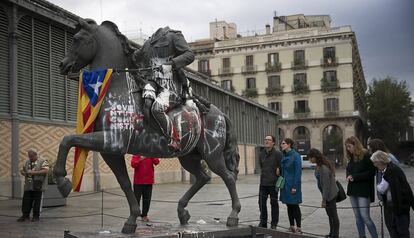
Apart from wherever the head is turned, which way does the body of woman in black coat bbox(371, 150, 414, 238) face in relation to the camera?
to the viewer's left

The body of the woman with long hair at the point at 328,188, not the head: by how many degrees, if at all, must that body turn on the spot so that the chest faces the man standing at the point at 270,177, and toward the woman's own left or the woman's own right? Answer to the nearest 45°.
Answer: approximately 45° to the woman's own right

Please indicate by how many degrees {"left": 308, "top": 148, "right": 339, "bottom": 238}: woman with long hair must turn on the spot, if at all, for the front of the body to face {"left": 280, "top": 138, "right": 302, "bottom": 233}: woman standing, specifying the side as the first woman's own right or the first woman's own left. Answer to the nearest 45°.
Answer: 0° — they already face them

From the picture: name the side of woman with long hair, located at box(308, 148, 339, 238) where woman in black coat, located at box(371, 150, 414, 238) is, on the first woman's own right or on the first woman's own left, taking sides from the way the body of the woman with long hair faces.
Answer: on the first woman's own left

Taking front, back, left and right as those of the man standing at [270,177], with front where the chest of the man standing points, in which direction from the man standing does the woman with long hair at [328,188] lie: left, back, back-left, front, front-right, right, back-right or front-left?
left

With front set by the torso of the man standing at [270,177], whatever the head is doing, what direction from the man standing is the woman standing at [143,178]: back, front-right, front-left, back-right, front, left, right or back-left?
front-right

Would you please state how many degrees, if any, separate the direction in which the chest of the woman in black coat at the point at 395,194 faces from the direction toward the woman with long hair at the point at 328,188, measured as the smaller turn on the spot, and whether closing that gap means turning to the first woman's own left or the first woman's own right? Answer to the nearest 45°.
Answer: approximately 45° to the first woman's own right

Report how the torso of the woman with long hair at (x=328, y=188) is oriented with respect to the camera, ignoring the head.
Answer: to the viewer's left

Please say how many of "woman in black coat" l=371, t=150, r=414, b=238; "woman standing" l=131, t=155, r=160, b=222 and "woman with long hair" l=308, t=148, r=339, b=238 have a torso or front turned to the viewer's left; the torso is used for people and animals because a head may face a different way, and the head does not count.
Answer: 2

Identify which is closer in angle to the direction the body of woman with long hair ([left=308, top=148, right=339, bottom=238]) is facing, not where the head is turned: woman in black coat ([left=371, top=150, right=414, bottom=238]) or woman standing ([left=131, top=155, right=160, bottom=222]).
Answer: the woman standing

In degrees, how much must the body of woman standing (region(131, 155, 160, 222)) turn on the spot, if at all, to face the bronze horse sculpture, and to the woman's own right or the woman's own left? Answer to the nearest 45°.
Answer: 0° — they already face it

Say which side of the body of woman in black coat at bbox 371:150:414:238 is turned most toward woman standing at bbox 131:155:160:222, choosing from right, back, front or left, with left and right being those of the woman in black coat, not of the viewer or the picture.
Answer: front

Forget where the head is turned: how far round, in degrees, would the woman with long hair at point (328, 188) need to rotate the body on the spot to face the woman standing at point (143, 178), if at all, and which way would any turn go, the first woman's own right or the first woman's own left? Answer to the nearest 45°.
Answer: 0° — they already face them

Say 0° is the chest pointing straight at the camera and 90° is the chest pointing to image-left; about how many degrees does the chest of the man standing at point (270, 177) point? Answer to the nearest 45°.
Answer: approximately 45°
